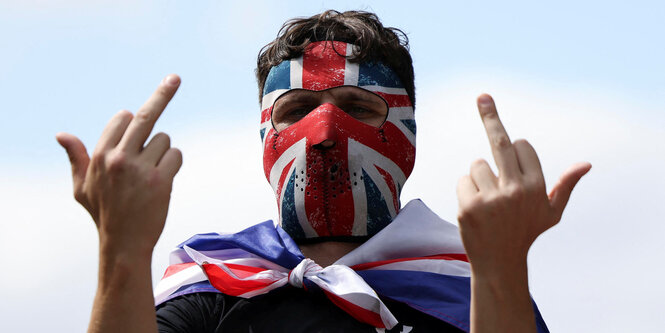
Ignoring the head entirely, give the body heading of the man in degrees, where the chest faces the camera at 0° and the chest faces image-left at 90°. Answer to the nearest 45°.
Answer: approximately 0°
